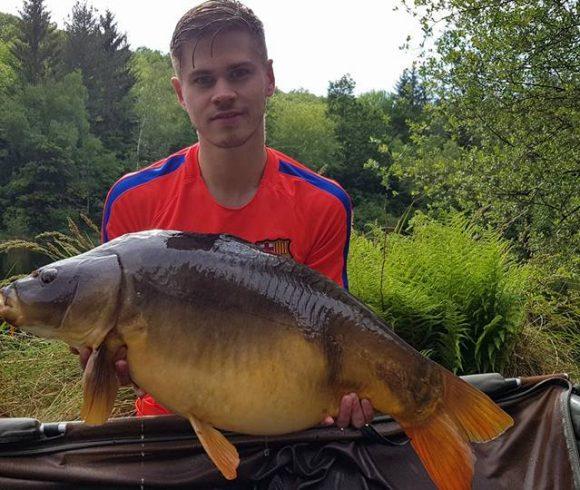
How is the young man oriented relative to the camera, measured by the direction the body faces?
toward the camera

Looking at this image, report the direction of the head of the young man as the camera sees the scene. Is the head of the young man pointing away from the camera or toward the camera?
toward the camera

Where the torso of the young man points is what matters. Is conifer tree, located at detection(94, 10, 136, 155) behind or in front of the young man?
behind

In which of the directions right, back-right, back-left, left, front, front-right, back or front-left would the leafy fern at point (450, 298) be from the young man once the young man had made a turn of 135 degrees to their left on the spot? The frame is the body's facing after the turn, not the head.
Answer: front

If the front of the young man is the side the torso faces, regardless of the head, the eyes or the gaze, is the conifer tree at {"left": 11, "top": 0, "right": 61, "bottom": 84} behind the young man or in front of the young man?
behind
